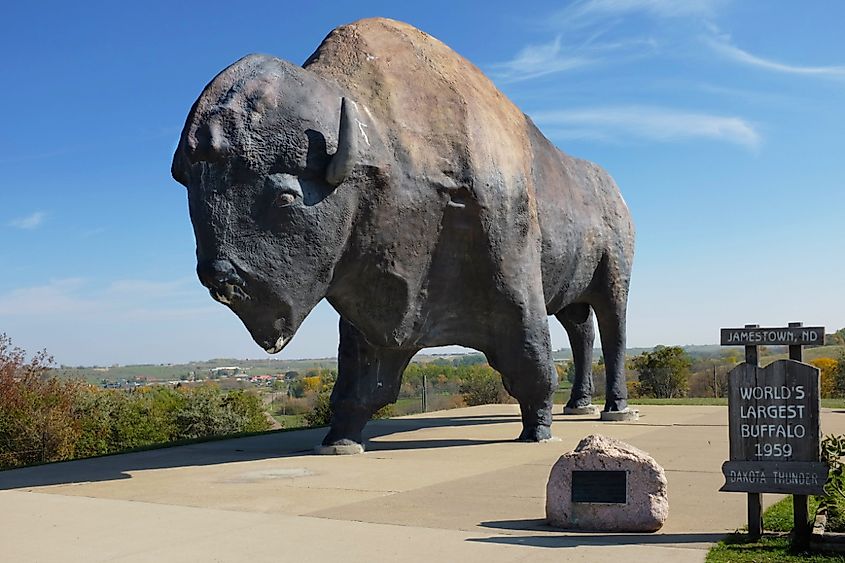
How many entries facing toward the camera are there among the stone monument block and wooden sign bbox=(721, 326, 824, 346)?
2

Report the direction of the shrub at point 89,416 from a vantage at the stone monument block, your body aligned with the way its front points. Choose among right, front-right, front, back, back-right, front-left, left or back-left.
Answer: back-right

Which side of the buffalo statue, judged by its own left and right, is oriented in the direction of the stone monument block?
left

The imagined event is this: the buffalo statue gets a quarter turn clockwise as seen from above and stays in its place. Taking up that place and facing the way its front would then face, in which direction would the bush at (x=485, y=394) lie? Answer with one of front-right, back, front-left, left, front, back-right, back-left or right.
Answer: front-right

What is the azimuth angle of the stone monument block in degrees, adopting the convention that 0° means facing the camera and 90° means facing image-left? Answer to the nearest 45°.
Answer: approximately 0°

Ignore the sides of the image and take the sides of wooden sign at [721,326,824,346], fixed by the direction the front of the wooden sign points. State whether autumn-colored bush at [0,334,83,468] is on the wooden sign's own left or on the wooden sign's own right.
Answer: on the wooden sign's own right

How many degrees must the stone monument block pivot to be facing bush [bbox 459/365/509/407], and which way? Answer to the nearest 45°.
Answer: approximately 180°

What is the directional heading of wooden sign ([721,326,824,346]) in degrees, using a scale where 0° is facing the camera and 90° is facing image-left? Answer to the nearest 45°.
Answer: approximately 0°

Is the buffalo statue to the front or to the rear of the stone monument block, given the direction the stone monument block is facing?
to the rear

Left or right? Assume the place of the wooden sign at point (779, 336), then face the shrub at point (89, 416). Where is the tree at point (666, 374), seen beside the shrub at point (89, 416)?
right

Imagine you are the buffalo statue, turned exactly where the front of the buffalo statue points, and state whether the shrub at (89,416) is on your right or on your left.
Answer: on your right
